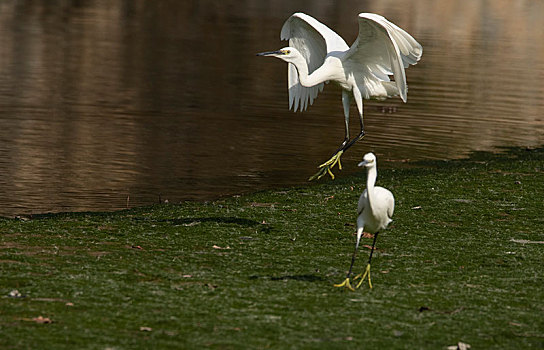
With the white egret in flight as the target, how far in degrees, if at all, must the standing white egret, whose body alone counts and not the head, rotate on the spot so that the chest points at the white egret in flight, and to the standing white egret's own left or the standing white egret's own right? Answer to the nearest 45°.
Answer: approximately 135° to the standing white egret's own right

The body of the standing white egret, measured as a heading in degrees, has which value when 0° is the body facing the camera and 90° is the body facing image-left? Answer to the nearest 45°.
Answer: approximately 45°
